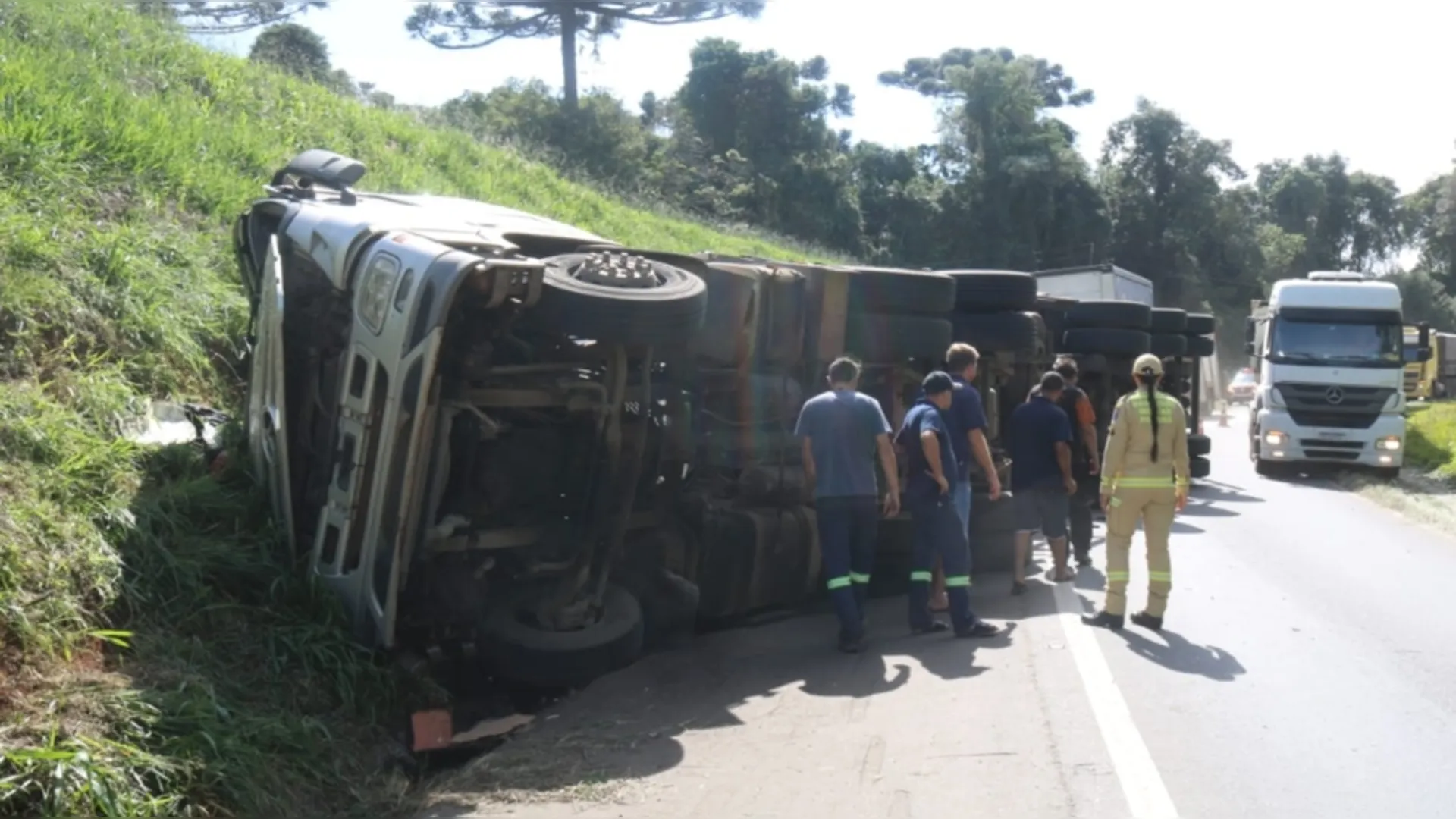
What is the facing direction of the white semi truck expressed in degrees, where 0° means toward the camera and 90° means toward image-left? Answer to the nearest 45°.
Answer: approximately 0°

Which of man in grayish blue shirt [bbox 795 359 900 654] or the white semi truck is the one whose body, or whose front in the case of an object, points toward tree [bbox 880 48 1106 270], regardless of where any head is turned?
the man in grayish blue shirt

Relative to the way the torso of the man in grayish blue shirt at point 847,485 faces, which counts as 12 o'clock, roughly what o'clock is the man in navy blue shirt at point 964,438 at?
the man in navy blue shirt at point 964,438 is roughly at 1 o'clock from the man in grayish blue shirt at point 847,485.

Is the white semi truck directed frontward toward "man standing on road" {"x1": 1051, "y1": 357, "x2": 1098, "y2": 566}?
yes

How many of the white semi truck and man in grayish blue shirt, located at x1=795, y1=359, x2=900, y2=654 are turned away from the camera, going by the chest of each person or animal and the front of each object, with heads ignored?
1

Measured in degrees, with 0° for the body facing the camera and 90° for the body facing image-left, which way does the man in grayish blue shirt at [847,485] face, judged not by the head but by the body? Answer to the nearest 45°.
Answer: approximately 180°

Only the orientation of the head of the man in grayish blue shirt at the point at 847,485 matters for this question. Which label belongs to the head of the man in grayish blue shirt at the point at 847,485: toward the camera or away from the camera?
away from the camera

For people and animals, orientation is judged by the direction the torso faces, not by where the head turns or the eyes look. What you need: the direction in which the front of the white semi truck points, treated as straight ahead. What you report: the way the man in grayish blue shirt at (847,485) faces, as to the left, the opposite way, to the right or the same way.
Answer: the opposite way

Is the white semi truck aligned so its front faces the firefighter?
yes
